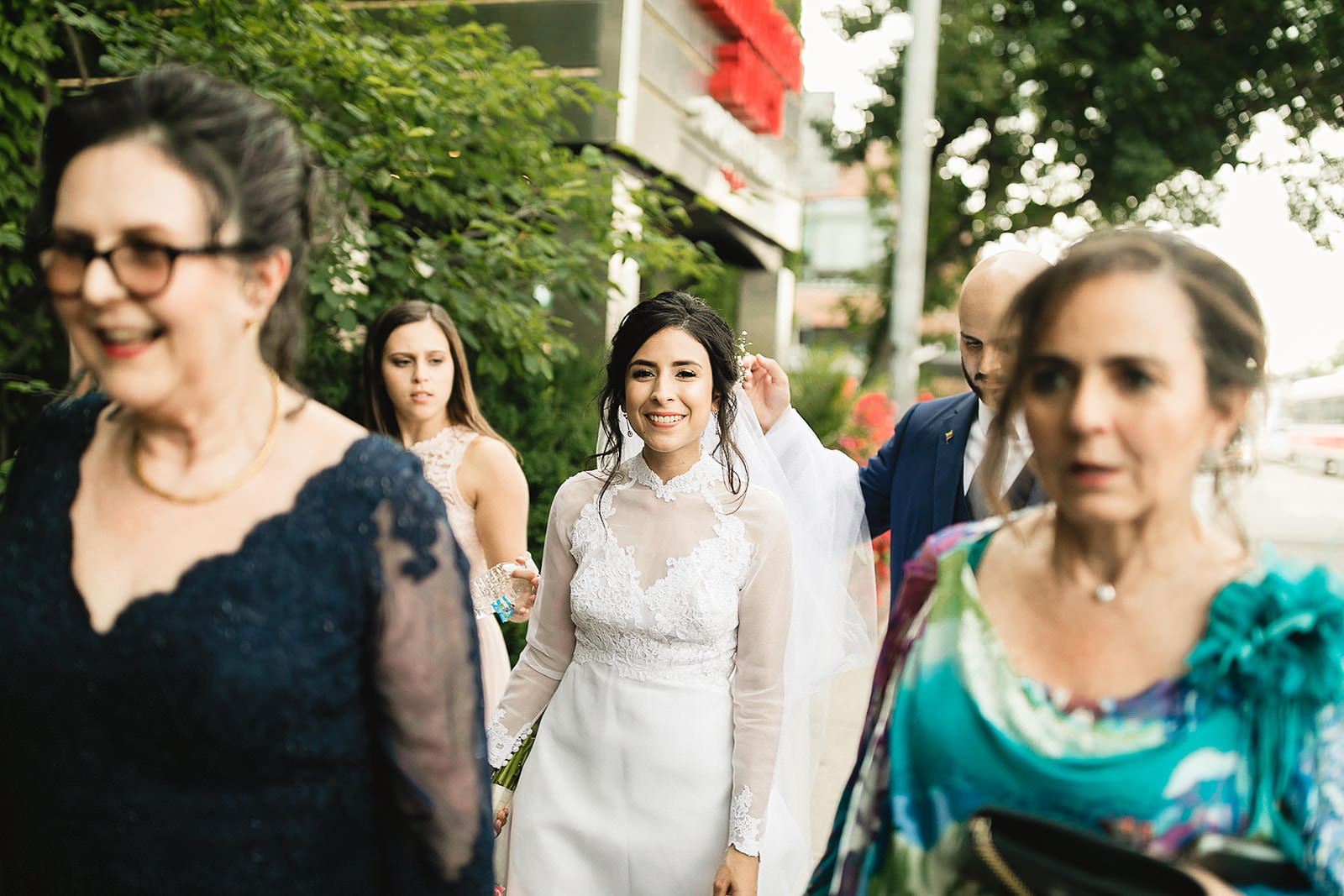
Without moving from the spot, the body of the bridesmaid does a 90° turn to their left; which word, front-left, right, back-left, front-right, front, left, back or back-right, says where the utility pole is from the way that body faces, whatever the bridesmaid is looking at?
left

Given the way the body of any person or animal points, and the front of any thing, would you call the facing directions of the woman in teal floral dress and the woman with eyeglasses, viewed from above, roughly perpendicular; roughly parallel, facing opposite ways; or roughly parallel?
roughly parallel

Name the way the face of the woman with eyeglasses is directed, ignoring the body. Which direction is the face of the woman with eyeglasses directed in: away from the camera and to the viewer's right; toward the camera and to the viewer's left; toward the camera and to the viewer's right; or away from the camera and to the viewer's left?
toward the camera and to the viewer's left

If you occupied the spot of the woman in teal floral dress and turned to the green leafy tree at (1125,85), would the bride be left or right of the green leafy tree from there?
left

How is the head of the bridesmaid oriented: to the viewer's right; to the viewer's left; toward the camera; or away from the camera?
toward the camera

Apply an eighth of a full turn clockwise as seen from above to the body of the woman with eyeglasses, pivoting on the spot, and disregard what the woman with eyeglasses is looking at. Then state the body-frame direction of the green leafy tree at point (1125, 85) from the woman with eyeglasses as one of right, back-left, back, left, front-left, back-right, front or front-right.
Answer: back-right

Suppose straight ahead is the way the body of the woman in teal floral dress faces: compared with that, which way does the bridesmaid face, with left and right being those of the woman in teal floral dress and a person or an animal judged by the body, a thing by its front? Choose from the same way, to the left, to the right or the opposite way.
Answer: the same way

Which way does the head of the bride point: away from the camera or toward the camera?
toward the camera

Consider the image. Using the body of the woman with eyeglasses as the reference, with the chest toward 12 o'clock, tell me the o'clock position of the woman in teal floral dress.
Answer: The woman in teal floral dress is roughly at 8 o'clock from the woman with eyeglasses.

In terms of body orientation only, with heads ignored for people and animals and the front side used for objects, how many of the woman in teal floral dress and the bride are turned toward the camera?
2

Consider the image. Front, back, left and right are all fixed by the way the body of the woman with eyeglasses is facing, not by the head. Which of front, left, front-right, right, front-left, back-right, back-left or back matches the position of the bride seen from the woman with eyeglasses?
back

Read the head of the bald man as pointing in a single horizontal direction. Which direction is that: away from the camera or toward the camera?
toward the camera

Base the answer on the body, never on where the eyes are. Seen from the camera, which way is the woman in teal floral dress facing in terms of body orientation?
toward the camera

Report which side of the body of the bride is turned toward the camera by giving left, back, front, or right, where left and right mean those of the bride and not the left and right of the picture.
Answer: front
